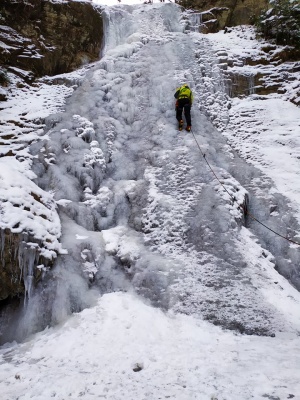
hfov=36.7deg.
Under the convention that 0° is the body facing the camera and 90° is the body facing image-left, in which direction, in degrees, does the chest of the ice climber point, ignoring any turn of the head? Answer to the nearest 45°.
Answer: approximately 180°
